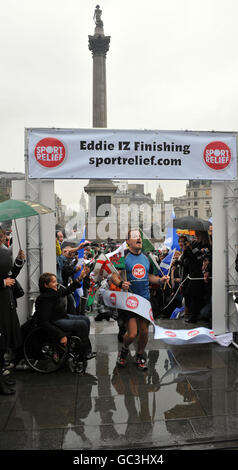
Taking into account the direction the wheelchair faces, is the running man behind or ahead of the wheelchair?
ahead

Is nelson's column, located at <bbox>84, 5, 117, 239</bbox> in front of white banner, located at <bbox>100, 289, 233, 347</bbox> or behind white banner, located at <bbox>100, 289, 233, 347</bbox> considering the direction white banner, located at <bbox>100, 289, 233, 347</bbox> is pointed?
behind

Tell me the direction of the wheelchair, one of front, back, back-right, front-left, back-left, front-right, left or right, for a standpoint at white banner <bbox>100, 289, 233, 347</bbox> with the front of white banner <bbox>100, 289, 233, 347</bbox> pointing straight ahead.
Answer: front-right

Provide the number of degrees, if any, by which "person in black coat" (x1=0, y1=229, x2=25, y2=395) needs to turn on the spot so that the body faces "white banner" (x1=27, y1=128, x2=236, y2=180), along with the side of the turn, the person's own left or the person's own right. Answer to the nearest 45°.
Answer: approximately 45° to the person's own left

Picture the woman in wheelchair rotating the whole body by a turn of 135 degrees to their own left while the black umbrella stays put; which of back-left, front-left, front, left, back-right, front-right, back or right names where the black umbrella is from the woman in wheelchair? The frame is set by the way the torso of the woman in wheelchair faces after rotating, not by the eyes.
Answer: right

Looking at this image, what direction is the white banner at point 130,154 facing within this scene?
toward the camera

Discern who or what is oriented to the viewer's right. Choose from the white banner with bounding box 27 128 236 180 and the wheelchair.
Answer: the wheelchair

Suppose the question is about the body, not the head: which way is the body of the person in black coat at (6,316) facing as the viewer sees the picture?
to the viewer's right

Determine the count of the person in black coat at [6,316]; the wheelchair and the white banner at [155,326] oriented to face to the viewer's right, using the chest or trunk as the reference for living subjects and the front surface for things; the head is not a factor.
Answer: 2

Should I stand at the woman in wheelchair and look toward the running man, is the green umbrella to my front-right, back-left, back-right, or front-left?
back-right

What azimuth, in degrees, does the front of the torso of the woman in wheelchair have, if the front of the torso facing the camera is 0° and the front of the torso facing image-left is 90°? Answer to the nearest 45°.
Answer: approximately 270°

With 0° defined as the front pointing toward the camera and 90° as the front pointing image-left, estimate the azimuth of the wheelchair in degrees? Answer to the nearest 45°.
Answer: approximately 270°

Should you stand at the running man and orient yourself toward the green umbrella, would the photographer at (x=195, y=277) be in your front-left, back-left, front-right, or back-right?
back-right
